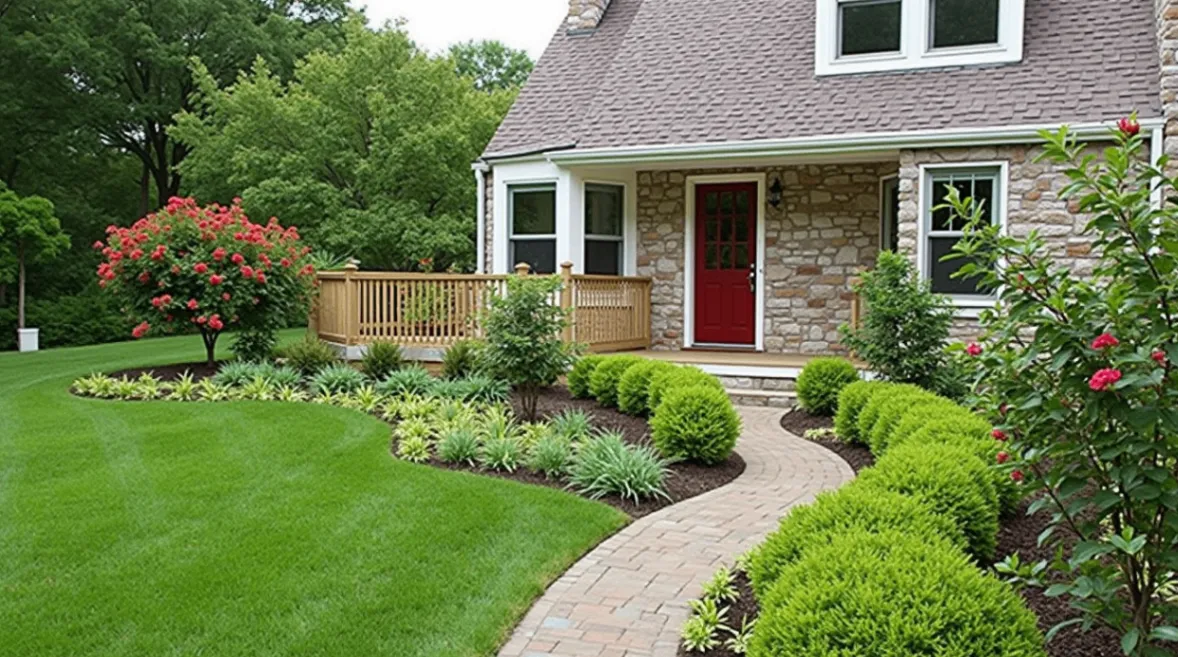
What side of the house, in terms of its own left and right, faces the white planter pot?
right

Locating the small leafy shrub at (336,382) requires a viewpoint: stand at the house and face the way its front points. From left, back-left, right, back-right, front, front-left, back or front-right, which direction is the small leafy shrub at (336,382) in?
front-right

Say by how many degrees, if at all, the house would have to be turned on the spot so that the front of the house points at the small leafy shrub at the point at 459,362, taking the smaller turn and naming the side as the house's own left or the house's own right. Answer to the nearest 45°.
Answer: approximately 45° to the house's own right

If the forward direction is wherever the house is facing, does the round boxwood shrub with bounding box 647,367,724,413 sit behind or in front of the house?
in front

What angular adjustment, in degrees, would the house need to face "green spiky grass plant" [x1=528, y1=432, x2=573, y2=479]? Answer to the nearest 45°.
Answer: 0° — it already faces it

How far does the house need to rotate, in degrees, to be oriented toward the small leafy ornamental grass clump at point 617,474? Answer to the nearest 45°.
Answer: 0° — it already faces it

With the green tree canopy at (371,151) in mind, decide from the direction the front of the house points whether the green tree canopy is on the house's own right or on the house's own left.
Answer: on the house's own right

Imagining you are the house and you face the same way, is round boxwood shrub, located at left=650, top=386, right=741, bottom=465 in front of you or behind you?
in front

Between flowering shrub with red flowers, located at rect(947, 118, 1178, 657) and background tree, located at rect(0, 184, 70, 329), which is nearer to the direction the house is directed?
the flowering shrub with red flowers

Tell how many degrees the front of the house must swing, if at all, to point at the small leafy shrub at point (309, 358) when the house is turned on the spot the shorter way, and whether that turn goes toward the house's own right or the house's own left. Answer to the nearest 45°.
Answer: approximately 45° to the house's own right

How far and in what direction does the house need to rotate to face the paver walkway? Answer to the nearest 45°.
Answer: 0° — it already faces it

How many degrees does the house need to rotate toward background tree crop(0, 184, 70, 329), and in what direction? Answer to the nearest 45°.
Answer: approximately 90° to its right
